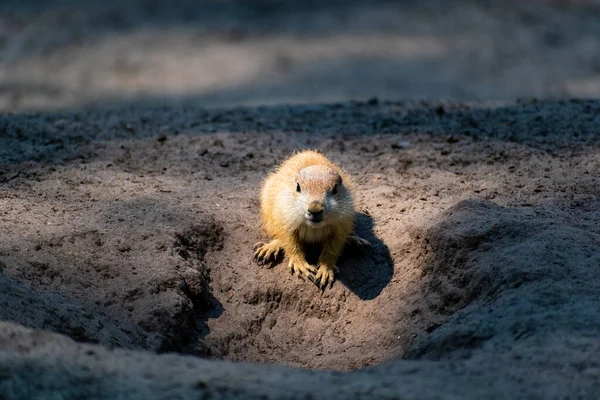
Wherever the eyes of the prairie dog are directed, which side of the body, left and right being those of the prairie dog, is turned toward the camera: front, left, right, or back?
front
